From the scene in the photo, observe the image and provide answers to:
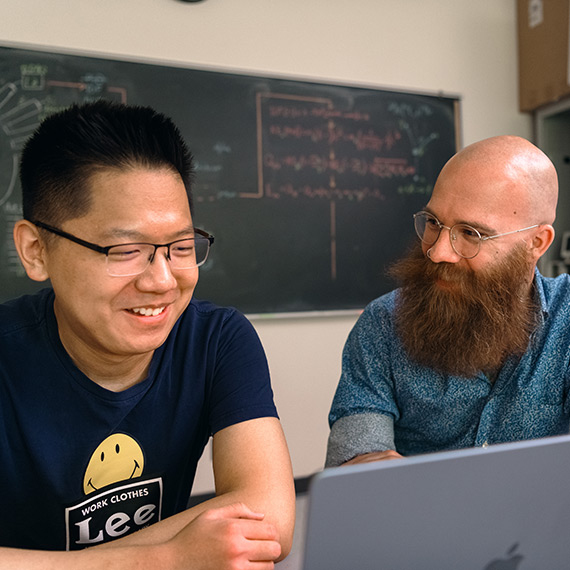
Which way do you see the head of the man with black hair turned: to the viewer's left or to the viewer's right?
to the viewer's right

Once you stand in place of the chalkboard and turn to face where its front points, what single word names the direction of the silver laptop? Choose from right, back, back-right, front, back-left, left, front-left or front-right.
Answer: front-right

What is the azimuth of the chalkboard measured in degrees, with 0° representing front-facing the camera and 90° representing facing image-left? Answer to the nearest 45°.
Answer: approximately 315°

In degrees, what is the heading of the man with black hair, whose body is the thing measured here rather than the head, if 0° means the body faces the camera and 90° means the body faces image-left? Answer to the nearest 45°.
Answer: approximately 0°

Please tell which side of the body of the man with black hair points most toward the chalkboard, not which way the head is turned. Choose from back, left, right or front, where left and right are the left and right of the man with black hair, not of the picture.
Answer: back

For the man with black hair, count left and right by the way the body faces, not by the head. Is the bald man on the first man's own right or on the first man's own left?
on the first man's own left

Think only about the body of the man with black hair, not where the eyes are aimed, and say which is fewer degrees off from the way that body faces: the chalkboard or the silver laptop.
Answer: the silver laptop
